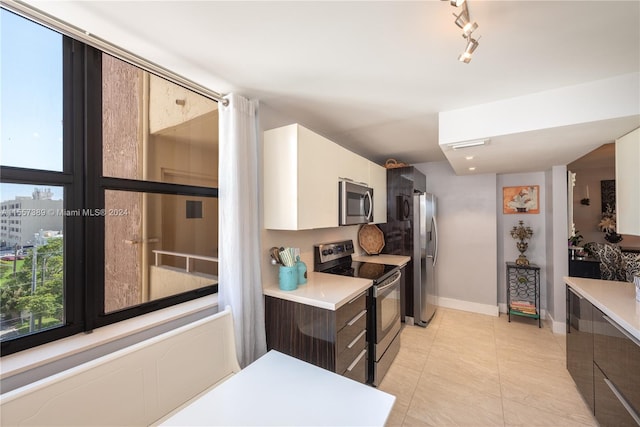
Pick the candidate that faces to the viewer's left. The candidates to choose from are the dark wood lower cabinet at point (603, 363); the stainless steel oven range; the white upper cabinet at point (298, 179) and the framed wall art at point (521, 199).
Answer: the dark wood lower cabinet

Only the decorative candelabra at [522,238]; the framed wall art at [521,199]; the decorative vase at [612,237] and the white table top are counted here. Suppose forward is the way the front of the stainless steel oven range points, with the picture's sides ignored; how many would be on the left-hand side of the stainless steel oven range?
3

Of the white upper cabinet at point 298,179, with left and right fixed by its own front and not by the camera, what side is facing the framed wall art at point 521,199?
left

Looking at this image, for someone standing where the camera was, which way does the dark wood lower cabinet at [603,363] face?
facing to the left of the viewer

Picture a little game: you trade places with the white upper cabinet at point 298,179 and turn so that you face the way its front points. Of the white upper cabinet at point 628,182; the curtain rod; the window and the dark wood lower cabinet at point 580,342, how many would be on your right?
2

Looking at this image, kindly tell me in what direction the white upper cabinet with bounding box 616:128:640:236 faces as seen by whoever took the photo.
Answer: facing to the left of the viewer

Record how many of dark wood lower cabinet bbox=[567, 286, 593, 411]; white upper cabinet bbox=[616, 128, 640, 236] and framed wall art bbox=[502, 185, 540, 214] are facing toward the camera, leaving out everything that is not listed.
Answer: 1

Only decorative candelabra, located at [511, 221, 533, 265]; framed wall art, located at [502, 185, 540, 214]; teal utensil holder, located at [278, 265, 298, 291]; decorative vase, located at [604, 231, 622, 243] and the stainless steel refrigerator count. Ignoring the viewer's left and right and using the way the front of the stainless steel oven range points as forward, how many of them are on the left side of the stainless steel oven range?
4

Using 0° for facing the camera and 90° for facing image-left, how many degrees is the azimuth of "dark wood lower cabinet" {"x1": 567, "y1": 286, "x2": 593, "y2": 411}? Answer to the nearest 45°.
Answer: approximately 90°

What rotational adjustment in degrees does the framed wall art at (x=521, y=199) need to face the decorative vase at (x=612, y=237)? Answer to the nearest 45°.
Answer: approximately 135° to its left

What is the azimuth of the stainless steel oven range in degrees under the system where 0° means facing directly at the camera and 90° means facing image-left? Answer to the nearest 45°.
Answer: approximately 315°

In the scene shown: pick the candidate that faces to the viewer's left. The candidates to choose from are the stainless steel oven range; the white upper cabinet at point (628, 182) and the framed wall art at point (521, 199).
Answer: the white upper cabinet

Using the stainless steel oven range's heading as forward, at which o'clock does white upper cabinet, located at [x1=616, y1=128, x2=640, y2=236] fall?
The white upper cabinet is roughly at 11 o'clock from the stainless steel oven range.

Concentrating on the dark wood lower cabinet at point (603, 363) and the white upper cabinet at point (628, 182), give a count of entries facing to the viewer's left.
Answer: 2
